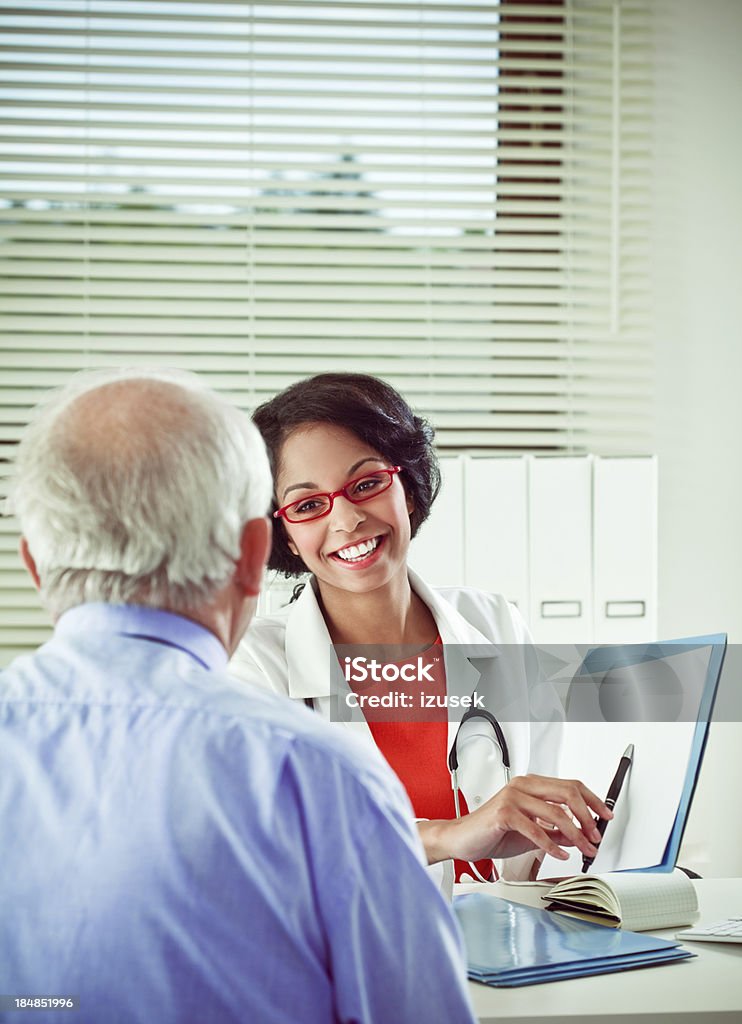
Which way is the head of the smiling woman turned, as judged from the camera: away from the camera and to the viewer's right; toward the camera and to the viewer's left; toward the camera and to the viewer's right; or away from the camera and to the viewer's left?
toward the camera and to the viewer's left

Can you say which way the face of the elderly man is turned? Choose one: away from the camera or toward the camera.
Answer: away from the camera

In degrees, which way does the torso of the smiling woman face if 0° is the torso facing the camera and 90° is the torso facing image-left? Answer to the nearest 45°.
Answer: approximately 0°

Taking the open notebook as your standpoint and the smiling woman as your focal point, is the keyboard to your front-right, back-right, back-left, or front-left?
back-right

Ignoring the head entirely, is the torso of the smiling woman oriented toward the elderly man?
yes

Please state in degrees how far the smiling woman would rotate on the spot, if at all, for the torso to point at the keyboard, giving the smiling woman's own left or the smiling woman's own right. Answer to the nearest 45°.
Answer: approximately 45° to the smiling woman's own left

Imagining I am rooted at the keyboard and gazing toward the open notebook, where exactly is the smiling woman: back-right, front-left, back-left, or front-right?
front-right

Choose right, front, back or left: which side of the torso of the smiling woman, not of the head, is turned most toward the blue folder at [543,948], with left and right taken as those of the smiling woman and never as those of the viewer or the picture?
front
